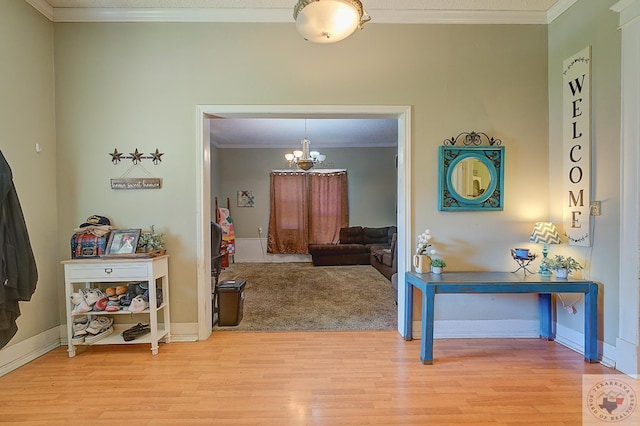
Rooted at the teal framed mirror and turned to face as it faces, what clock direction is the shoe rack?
The shoe rack is roughly at 2 o'clock from the teal framed mirror.

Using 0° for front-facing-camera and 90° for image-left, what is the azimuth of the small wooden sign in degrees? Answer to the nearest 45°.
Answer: approximately 0°

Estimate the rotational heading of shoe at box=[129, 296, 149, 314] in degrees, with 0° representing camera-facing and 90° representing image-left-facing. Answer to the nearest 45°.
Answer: approximately 45°

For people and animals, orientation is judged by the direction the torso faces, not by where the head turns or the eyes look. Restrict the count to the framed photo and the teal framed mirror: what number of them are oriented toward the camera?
2
